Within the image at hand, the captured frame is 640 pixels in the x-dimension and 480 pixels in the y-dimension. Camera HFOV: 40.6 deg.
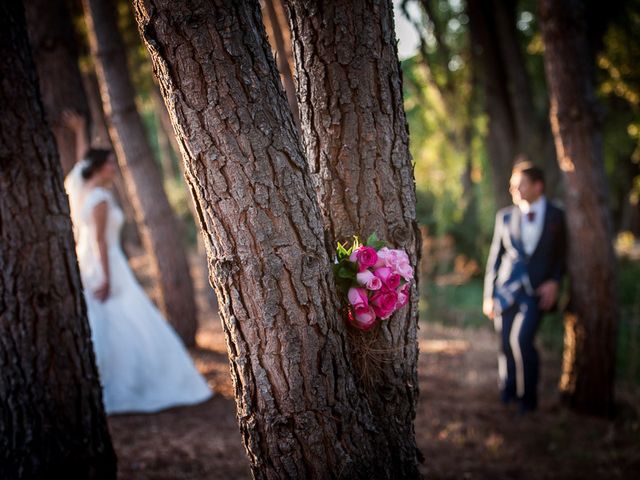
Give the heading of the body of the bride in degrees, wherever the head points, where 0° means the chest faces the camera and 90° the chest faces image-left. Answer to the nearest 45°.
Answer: approximately 270°

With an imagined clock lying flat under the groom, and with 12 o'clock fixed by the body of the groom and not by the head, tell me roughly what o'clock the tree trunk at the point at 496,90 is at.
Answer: The tree trunk is roughly at 6 o'clock from the groom.

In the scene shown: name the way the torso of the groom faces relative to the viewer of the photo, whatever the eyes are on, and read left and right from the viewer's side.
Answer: facing the viewer

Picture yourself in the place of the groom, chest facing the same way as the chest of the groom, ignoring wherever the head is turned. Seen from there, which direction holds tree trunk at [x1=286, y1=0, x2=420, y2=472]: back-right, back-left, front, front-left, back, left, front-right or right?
front

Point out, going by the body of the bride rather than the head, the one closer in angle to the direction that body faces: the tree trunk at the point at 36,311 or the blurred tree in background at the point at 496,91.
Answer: the blurred tree in background

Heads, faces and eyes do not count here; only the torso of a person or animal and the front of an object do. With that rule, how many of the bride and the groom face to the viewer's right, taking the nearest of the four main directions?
1

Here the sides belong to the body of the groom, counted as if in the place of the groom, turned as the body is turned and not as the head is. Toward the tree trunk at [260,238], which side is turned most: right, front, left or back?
front

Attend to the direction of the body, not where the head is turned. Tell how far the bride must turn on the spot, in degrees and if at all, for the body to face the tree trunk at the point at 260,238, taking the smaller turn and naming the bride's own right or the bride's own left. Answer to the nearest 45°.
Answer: approximately 90° to the bride's own right

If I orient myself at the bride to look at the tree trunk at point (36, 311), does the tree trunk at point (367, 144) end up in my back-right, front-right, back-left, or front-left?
front-left
